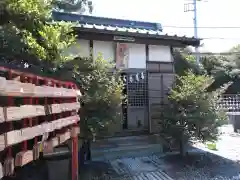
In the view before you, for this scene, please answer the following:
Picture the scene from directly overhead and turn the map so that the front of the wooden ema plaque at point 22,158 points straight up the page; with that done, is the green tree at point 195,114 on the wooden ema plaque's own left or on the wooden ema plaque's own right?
on the wooden ema plaque's own left

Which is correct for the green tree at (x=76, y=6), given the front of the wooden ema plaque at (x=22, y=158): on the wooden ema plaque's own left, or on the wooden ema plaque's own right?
on the wooden ema plaque's own left

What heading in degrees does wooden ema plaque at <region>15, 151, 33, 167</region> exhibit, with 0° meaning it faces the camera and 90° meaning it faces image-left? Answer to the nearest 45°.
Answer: approximately 315°

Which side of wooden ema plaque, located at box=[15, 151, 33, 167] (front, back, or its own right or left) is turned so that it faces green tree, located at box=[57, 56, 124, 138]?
left

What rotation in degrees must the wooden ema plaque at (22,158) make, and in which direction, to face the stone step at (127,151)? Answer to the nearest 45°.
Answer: approximately 90° to its left

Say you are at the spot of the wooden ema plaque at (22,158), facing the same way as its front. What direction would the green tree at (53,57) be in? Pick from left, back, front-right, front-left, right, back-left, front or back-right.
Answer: back-left
